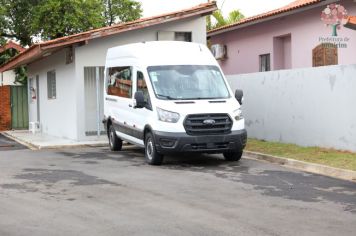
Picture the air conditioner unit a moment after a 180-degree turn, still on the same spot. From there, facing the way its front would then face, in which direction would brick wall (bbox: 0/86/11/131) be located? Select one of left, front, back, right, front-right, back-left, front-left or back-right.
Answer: back-left

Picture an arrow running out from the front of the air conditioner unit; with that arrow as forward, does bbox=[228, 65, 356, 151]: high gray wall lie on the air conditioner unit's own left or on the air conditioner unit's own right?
on the air conditioner unit's own left

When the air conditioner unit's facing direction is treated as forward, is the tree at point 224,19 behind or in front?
behind

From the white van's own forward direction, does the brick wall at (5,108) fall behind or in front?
behind

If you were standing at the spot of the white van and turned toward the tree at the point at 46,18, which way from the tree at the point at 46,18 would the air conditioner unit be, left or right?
right

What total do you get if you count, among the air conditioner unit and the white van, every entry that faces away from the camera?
0

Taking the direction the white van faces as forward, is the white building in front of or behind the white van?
behind

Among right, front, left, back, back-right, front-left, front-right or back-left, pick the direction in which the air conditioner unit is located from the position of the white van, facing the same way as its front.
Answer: back-left

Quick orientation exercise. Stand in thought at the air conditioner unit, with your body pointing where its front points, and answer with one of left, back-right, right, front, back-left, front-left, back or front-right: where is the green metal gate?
front-right

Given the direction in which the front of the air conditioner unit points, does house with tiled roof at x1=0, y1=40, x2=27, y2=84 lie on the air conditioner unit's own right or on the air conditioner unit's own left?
on the air conditioner unit's own right

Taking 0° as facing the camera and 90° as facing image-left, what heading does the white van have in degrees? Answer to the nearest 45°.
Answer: approximately 315°

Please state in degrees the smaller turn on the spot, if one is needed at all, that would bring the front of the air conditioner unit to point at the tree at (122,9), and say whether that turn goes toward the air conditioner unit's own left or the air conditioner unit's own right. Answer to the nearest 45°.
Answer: approximately 90° to the air conditioner unit's own right
